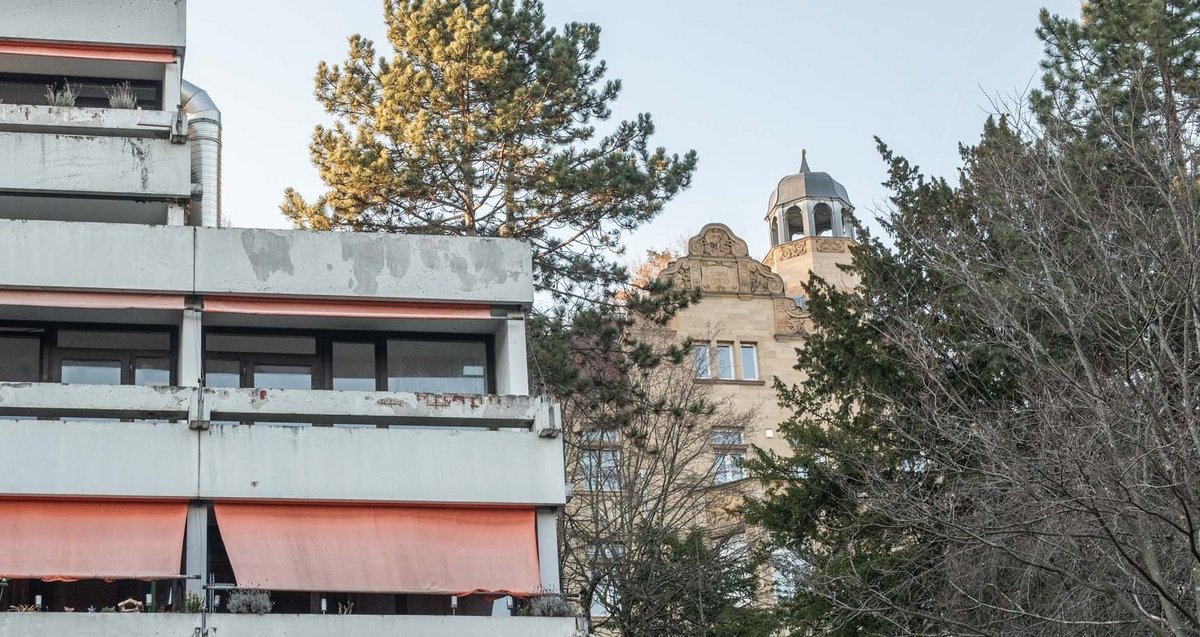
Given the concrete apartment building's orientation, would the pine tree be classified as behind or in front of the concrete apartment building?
behind

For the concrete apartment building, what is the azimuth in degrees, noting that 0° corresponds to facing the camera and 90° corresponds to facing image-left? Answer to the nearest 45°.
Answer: approximately 0°
